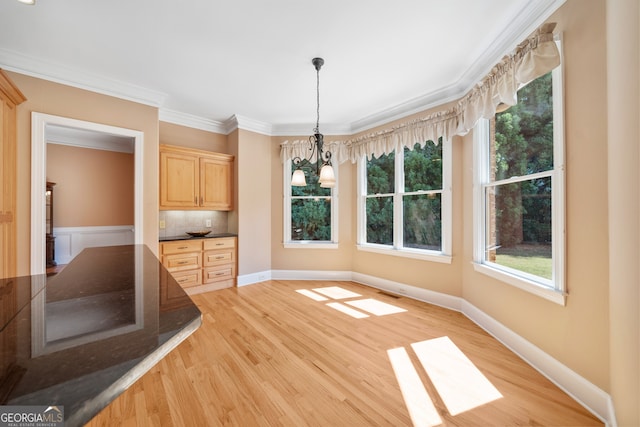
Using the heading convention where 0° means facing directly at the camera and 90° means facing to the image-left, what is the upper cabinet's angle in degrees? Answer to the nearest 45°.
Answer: approximately 315°

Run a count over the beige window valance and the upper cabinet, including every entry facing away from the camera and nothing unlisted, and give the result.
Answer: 0

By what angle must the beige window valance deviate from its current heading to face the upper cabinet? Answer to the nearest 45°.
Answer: approximately 45° to its right

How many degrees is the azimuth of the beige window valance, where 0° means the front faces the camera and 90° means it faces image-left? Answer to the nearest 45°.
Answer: approximately 45°
